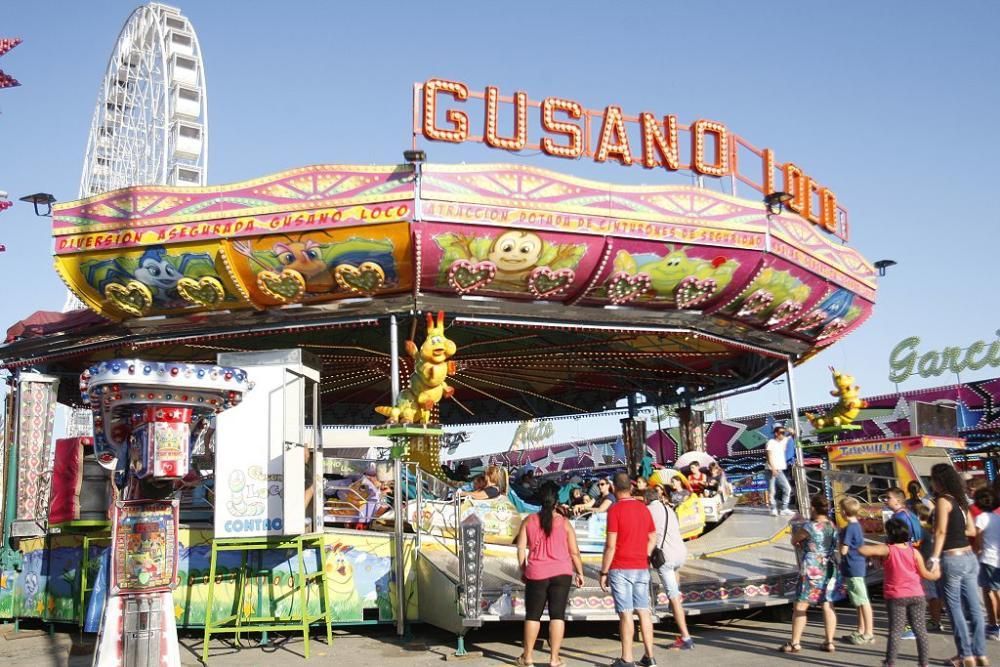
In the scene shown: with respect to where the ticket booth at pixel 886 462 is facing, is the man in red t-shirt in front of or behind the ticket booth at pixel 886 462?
in front

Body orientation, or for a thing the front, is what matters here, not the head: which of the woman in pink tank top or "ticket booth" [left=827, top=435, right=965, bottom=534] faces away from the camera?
the woman in pink tank top

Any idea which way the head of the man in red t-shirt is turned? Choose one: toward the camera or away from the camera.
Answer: away from the camera

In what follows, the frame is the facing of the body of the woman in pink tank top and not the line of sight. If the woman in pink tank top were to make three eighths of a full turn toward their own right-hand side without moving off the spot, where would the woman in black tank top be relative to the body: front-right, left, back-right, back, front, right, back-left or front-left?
front-left

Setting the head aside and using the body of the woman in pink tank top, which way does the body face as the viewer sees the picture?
away from the camera

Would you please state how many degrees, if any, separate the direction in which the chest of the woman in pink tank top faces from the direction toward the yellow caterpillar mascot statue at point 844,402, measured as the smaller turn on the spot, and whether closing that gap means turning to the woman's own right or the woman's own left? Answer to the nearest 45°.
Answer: approximately 45° to the woman's own right
